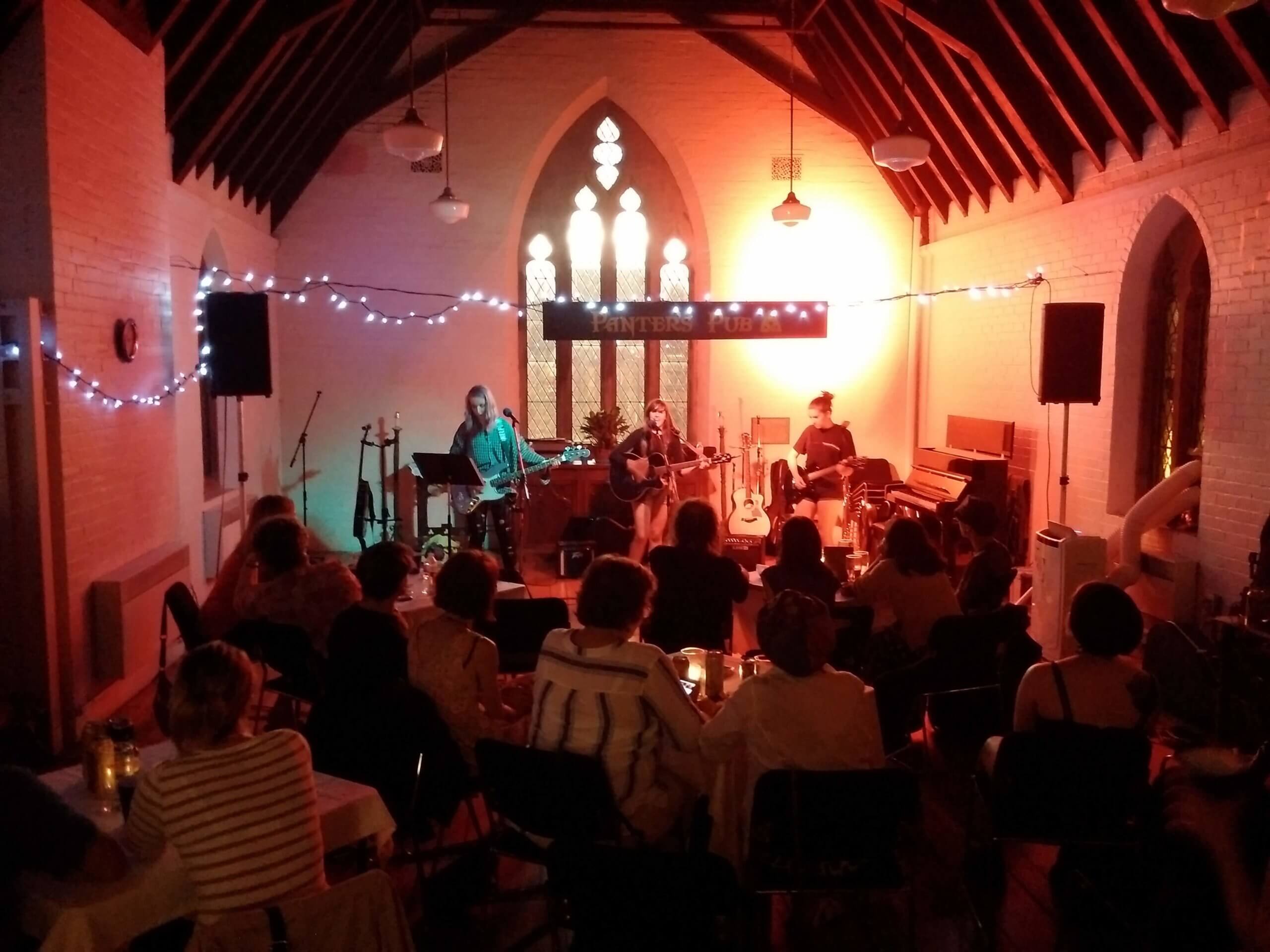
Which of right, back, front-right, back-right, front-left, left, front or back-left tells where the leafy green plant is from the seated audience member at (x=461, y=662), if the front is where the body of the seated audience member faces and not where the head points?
front-left

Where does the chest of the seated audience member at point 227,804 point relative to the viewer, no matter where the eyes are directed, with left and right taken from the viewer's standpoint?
facing away from the viewer

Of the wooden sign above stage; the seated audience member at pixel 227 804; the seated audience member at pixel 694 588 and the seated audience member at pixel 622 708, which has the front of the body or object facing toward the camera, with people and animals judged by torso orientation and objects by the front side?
the wooden sign above stage

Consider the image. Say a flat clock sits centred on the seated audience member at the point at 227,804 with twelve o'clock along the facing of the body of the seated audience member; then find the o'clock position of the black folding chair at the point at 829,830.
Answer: The black folding chair is roughly at 3 o'clock from the seated audience member.

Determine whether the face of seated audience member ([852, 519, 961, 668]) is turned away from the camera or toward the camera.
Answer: away from the camera

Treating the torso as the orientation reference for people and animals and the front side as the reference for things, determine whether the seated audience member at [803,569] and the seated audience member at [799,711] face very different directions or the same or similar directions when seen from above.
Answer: same or similar directions

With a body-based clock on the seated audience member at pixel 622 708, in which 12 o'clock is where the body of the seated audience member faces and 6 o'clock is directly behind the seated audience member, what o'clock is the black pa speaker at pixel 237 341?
The black pa speaker is roughly at 11 o'clock from the seated audience member.

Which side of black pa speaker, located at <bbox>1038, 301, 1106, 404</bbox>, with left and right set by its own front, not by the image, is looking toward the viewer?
front

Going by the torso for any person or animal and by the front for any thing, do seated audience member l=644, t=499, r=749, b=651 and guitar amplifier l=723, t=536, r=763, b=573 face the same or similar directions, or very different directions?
very different directions

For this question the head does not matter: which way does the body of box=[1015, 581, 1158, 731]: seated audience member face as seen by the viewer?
away from the camera

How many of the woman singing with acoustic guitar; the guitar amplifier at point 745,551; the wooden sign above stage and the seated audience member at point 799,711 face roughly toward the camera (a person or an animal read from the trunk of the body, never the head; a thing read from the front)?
3

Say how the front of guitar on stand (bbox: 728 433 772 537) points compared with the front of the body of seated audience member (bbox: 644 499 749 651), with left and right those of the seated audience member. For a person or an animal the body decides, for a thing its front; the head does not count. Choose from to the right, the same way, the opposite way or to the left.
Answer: the opposite way

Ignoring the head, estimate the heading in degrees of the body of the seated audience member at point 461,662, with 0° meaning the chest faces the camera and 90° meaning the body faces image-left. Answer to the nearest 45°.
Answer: approximately 225°

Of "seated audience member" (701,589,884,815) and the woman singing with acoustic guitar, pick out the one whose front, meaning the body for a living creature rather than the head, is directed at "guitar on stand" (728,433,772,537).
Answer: the seated audience member

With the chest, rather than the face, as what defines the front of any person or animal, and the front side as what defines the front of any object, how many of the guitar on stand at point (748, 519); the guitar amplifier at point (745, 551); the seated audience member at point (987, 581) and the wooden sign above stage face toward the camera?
3

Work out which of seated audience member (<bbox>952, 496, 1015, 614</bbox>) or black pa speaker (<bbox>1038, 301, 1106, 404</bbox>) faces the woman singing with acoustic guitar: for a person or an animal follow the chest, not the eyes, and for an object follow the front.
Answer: the seated audience member

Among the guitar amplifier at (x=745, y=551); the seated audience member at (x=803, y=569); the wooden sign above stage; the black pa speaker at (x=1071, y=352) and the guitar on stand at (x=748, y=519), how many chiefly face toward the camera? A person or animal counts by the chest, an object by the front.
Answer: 4

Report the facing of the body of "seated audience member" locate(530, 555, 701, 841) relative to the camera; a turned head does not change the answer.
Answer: away from the camera

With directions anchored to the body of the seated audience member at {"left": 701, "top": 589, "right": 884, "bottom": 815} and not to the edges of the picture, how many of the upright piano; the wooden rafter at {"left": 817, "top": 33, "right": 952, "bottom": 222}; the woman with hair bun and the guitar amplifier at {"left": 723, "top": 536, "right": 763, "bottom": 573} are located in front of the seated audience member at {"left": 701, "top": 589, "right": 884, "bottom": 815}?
4

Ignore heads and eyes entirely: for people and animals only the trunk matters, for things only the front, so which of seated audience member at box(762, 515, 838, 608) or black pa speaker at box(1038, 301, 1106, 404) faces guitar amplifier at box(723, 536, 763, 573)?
the seated audience member

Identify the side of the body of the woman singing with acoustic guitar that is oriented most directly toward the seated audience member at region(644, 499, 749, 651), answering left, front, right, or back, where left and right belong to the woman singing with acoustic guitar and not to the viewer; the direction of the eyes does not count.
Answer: front

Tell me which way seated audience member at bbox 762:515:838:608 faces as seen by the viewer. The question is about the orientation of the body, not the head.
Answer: away from the camera

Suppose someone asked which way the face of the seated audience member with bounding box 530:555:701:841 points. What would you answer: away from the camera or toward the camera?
away from the camera

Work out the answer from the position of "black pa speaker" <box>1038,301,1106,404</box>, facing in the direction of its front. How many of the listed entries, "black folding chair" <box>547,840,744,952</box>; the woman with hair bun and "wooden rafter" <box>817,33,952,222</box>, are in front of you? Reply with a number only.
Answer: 1
